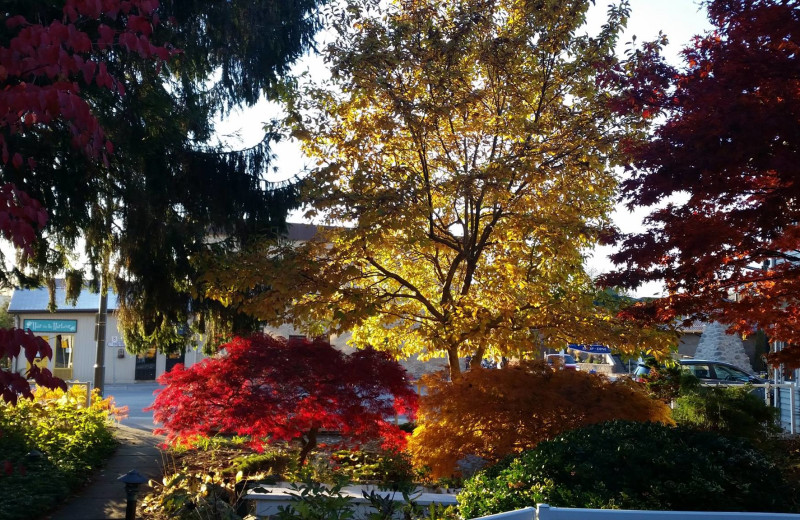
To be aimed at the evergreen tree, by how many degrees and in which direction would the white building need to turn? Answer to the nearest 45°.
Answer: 0° — it already faces it

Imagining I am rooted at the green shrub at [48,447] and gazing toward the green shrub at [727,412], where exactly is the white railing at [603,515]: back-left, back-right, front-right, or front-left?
front-right

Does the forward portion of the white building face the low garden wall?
yes

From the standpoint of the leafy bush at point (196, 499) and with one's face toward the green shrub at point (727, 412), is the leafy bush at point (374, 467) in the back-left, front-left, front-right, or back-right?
front-left

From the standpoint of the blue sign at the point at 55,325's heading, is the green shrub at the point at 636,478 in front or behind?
in front

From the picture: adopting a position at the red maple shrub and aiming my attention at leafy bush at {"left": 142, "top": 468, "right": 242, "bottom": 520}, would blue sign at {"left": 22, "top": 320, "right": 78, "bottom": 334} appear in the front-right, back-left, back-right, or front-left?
back-right

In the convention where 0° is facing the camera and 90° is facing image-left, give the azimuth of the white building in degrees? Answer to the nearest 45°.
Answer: approximately 0°

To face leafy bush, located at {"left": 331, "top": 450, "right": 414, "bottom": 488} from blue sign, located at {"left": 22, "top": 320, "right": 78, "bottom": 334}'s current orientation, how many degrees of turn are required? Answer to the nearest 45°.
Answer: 0° — it already faces it

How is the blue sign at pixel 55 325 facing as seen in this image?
toward the camera

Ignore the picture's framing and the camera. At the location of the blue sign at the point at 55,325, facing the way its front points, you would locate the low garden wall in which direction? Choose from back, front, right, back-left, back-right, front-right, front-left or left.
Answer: front

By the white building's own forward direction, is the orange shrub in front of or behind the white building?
in front

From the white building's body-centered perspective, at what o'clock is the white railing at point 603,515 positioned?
The white railing is roughly at 12 o'clock from the white building.

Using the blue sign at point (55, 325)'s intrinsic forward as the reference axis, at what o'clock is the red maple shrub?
The red maple shrub is roughly at 12 o'clock from the blue sign.
